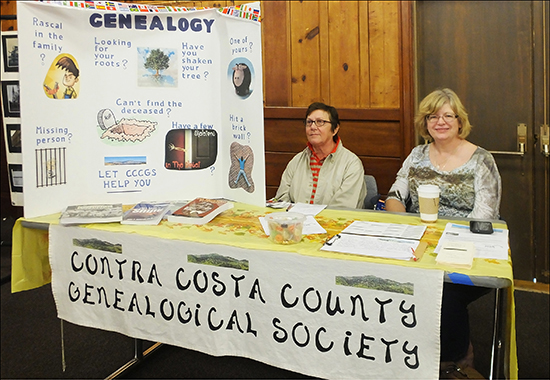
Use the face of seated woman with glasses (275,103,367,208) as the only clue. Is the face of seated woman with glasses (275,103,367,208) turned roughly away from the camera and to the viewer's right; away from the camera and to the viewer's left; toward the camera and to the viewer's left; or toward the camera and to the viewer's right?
toward the camera and to the viewer's left

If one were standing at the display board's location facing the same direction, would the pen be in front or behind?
in front

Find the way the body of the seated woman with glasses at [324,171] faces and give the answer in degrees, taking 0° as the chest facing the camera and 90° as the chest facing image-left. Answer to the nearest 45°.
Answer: approximately 45°

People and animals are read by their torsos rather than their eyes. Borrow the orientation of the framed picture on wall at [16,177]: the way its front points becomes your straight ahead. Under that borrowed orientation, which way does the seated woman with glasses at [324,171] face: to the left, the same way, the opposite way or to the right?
to the right

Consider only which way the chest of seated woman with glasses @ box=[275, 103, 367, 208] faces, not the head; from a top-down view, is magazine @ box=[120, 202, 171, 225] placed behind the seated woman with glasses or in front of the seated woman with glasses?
in front

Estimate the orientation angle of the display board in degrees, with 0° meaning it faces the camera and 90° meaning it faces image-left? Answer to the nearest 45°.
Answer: approximately 0°
